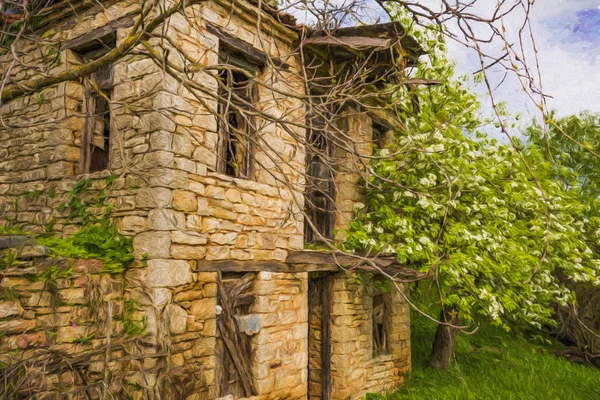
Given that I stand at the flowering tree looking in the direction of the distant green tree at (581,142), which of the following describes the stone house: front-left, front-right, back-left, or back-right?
back-left

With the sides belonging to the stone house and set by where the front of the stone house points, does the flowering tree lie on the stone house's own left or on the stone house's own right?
on the stone house's own left

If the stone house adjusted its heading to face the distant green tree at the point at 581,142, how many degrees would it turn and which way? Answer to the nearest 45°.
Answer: approximately 90° to its left
